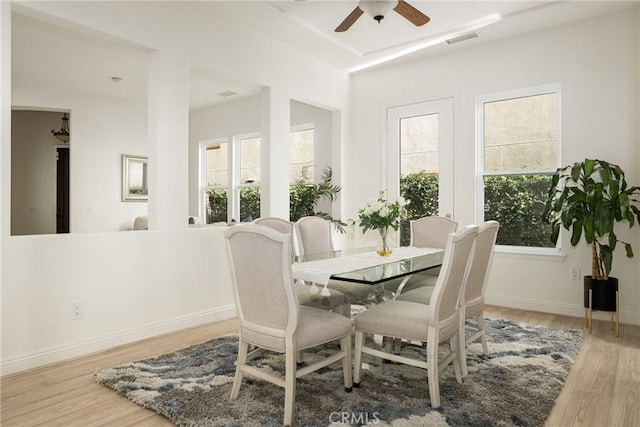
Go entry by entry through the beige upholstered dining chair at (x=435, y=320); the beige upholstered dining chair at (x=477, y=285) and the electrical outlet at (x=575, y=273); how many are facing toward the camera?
1

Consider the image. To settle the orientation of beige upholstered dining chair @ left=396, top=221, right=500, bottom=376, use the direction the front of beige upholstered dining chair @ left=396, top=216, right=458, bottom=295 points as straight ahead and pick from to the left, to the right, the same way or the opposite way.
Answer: to the right

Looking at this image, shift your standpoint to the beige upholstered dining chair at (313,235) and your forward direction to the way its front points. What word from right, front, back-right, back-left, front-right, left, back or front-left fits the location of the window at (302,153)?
back-left

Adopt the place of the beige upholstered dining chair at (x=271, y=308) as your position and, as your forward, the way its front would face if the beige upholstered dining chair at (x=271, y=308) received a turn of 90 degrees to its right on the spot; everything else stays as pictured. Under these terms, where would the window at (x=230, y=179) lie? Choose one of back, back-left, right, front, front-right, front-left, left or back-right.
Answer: back-left

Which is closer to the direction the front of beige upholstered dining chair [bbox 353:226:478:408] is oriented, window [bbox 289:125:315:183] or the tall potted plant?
the window

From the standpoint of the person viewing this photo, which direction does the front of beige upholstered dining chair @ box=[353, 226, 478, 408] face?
facing away from the viewer and to the left of the viewer

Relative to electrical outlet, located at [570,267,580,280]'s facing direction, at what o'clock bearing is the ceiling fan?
The ceiling fan is roughly at 1 o'clock from the electrical outlet.

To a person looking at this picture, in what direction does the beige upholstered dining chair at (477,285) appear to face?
facing away from the viewer and to the left of the viewer

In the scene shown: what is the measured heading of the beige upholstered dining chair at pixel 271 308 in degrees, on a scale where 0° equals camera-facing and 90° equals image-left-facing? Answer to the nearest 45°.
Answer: approximately 225°

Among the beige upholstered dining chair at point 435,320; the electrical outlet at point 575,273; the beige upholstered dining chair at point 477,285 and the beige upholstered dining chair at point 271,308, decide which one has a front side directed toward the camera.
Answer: the electrical outlet

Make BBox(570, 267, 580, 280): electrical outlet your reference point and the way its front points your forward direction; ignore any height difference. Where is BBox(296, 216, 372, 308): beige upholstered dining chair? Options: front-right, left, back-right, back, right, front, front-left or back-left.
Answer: front-right

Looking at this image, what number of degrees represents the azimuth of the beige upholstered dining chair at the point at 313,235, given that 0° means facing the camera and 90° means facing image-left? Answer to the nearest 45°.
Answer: approximately 315°

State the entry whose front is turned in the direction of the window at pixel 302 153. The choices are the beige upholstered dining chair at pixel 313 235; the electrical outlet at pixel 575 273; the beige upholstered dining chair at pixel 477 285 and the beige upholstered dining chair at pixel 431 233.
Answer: the beige upholstered dining chair at pixel 477 285

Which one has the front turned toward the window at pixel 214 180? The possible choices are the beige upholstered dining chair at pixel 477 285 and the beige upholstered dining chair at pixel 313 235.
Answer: the beige upholstered dining chair at pixel 477 285
